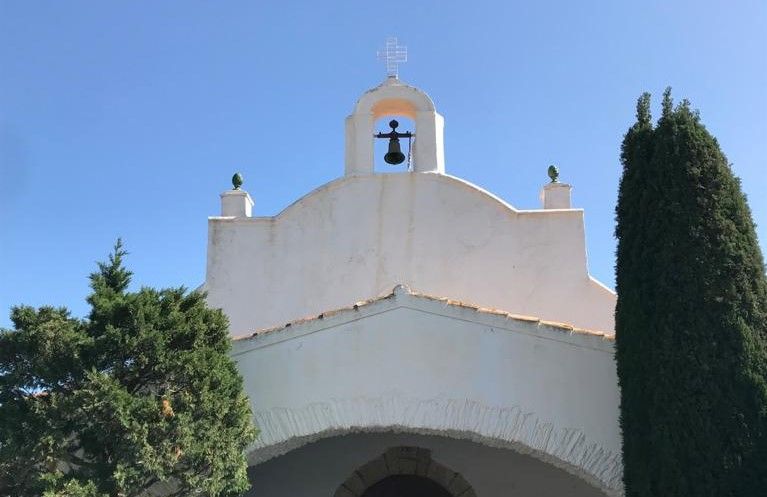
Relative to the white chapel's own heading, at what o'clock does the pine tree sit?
The pine tree is roughly at 1 o'clock from the white chapel.

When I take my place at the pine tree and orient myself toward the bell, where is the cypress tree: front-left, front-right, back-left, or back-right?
front-right

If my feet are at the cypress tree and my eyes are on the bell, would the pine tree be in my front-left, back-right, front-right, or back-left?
front-left

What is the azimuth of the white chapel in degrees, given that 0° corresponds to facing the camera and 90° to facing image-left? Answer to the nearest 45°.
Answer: approximately 0°

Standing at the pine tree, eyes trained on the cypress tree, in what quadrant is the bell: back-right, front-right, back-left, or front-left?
front-left

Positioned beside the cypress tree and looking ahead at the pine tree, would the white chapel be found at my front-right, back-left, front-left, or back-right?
front-right
